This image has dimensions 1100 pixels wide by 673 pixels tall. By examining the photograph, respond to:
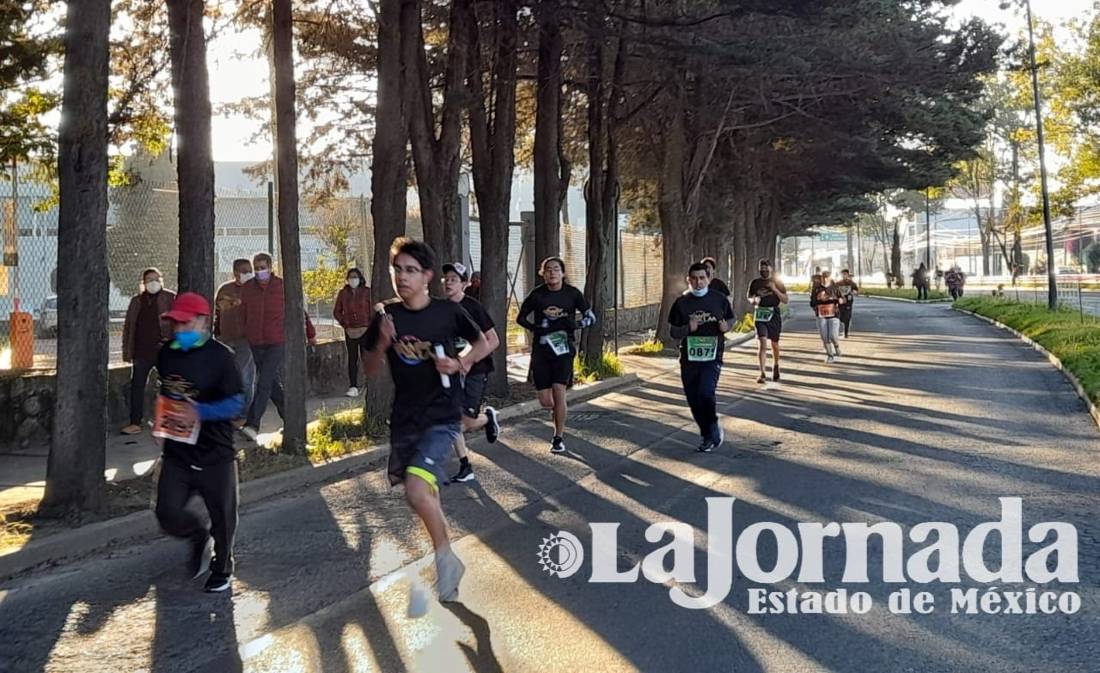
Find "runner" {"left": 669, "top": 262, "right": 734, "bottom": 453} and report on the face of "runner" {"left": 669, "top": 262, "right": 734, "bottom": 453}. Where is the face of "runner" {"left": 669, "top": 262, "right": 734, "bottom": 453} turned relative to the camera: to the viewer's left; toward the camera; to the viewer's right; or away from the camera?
toward the camera

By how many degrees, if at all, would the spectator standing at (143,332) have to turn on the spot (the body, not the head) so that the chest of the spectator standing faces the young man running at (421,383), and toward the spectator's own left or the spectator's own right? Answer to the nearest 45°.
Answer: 0° — they already face them

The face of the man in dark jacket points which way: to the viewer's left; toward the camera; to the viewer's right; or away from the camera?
toward the camera

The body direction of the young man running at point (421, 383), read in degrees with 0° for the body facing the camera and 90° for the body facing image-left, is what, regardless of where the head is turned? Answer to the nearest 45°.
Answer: approximately 45°

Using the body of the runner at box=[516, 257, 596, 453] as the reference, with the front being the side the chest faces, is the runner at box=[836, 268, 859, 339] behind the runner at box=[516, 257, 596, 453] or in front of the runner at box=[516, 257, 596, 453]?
behind

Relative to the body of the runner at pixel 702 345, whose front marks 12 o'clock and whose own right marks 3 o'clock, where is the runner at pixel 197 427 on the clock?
the runner at pixel 197 427 is roughly at 1 o'clock from the runner at pixel 702 345.

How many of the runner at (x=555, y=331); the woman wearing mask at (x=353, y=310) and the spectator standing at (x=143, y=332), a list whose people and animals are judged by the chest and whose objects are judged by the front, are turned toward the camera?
3

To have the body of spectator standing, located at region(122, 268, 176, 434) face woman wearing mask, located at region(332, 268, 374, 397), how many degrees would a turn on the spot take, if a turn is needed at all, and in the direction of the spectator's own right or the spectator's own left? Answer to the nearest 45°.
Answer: approximately 135° to the spectator's own left

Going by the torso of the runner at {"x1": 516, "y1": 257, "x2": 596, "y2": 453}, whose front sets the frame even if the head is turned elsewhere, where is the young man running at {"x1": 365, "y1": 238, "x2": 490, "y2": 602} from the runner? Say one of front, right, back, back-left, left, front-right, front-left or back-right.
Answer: front

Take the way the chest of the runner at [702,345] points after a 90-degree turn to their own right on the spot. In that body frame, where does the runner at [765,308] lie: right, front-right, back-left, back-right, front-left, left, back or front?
right

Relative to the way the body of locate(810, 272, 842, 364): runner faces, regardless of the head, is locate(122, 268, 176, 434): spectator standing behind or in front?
in front

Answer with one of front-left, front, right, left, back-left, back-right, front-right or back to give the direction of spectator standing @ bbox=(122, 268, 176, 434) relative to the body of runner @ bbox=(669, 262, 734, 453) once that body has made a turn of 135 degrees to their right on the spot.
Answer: front-left

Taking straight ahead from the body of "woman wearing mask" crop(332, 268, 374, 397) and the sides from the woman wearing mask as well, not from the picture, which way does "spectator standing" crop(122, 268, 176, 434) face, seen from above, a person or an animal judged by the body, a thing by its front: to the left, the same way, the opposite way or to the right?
the same way

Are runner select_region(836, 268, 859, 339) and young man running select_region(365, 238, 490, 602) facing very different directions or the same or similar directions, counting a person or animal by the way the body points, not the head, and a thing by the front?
same or similar directions

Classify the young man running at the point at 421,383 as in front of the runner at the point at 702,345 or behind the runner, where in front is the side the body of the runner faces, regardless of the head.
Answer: in front

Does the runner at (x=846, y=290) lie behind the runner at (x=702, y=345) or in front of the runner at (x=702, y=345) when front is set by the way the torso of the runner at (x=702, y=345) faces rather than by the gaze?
behind

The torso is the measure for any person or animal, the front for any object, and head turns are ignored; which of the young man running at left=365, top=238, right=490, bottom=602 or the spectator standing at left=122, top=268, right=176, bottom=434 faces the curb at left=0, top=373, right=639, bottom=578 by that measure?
the spectator standing

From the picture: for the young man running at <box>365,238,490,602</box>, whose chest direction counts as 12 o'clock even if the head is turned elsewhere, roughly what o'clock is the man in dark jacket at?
The man in dark jacket is roughly at 4 o'clock from the young man running.

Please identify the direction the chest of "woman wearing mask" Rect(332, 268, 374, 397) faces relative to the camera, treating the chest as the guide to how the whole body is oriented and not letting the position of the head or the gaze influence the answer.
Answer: toward the camera
